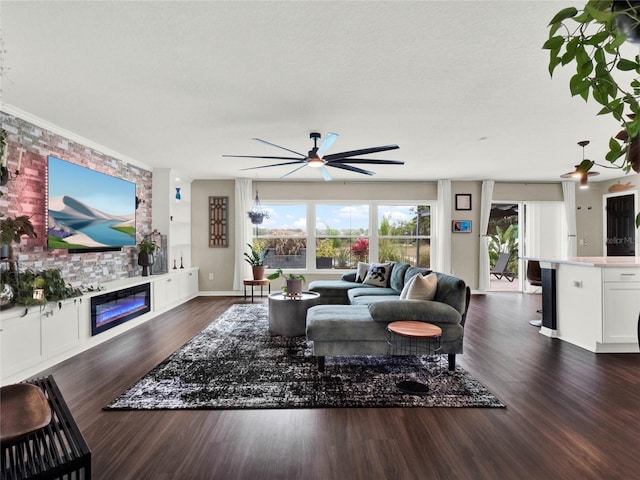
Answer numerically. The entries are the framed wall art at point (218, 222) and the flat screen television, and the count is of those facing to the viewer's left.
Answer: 0

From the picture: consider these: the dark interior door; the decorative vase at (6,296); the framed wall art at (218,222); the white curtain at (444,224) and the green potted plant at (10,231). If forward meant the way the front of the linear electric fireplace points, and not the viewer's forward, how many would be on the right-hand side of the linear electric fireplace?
2

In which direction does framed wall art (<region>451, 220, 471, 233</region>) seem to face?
toward the camera

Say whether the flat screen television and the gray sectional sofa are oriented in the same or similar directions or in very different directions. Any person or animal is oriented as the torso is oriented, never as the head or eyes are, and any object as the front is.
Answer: very different directions

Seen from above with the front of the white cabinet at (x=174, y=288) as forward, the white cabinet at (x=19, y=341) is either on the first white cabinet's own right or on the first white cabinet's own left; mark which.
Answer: on the first white cabinet's own right

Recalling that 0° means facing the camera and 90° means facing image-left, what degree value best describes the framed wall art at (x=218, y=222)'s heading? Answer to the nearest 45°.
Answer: approximately 0°

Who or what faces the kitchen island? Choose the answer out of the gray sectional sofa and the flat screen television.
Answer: the flat screen television

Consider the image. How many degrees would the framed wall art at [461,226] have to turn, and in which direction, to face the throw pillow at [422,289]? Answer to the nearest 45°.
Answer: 0° — it already faces it

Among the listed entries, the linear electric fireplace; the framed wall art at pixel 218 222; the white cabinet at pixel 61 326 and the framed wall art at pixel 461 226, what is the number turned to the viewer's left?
0

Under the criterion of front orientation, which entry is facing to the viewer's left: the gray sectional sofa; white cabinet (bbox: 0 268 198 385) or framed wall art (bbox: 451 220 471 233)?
the gray sectional sofa

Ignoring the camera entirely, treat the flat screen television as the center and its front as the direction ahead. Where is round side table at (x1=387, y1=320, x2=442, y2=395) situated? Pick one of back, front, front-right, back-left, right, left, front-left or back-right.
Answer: front

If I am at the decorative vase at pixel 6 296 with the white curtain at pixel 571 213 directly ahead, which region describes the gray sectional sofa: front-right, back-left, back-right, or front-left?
front-right

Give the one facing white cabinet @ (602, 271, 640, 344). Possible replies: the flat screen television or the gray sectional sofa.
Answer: the flat screen television

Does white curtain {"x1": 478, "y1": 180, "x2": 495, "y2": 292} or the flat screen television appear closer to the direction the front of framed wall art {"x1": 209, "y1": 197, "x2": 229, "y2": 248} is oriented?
the flat screen television

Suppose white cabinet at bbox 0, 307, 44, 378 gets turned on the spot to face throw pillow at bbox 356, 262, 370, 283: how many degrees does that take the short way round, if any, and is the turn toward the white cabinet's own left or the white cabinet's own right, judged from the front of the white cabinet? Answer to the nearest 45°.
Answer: approximately 45° to the white cabinet's own left

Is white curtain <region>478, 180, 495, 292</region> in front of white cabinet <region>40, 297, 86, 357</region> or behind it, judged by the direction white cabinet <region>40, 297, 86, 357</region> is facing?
in front

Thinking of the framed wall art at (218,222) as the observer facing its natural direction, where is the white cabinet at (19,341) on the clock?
The white cabinet is roughly at 1 o'clock from the framed wall art.

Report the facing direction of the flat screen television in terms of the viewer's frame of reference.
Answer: facing the viewer and to the right of the viewer
